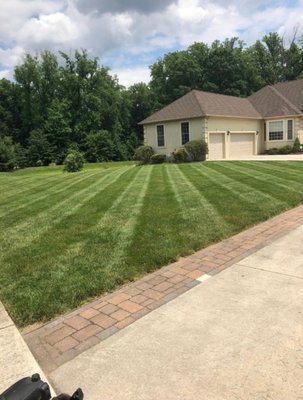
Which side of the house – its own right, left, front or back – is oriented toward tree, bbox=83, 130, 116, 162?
right

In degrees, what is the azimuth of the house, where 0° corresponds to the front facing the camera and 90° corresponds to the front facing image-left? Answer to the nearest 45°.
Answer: approximately 45°

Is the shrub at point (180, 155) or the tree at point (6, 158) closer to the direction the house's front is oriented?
the shrub

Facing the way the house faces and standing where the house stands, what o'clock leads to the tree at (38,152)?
The tree is roughly at 2 o'clock from the house.

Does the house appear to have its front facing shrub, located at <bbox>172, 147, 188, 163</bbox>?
yes

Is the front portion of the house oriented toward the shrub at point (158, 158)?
no

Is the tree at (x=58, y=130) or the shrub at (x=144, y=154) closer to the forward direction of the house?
the shrub

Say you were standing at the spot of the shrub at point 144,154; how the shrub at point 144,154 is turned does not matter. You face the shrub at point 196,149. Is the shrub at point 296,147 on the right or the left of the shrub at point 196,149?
left
